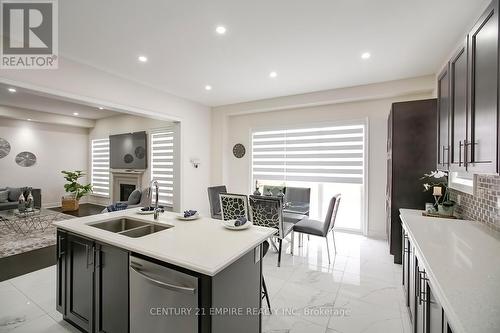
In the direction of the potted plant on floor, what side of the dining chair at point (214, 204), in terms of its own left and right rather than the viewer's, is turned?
back

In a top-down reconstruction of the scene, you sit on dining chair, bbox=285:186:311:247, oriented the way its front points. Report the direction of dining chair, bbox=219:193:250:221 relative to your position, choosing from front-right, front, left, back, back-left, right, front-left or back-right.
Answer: front

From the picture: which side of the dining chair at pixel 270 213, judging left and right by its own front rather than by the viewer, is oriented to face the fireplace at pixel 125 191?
left

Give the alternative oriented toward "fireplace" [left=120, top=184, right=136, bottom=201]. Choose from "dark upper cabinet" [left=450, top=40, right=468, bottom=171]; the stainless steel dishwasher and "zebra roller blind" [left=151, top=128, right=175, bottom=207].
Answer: the dark upper cabinet

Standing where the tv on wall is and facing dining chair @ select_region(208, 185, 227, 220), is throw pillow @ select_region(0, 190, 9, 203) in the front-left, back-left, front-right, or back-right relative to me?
back-right

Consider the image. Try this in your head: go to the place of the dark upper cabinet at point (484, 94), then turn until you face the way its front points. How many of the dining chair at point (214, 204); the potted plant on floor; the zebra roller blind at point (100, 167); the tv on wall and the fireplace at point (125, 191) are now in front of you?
5

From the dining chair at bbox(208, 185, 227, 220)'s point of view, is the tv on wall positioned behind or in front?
behind

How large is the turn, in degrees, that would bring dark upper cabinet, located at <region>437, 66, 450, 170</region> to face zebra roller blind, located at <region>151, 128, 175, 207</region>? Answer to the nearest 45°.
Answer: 0° — it already faces it

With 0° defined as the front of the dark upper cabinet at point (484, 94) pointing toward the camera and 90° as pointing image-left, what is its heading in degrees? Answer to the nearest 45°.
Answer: approximately 90°

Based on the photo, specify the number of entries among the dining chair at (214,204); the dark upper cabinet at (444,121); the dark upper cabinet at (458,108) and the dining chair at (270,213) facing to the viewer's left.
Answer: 2

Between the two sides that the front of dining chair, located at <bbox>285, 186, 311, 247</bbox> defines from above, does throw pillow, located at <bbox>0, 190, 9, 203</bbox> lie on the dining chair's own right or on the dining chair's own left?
on the dining chair's own right

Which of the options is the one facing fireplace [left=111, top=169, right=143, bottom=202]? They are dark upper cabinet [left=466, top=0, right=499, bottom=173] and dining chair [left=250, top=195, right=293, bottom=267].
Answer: the dark upper cabinet

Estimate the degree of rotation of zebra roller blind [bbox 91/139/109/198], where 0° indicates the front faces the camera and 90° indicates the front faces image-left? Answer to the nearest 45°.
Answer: approximately 45°

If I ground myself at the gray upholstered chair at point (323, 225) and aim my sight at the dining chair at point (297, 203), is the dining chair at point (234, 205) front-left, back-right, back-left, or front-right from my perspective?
front-left

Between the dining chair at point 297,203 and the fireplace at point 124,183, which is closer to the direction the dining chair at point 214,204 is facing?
the dining chair

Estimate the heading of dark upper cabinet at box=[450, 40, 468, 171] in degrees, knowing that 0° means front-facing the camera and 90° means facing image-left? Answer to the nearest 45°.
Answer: approximately 90°

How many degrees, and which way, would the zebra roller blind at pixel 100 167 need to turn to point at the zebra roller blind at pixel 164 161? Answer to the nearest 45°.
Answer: approximately 90° to its left

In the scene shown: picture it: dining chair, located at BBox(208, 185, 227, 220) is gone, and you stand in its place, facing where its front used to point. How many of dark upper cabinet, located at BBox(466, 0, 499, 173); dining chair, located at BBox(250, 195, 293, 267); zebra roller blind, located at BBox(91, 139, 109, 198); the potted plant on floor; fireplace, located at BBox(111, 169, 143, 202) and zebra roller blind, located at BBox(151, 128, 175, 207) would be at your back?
4

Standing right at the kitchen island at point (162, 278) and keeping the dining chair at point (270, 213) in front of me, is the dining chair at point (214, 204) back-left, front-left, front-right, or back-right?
front-left

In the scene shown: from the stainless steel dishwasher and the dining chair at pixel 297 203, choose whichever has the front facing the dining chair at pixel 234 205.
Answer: the dining chair at pixel 297 203

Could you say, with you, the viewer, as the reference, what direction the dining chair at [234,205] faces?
facing away from the viewer and to the right of the viewer

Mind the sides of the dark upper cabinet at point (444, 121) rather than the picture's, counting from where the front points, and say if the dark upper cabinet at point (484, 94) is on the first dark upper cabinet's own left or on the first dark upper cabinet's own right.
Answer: on the first dark upper cabinet's own left
